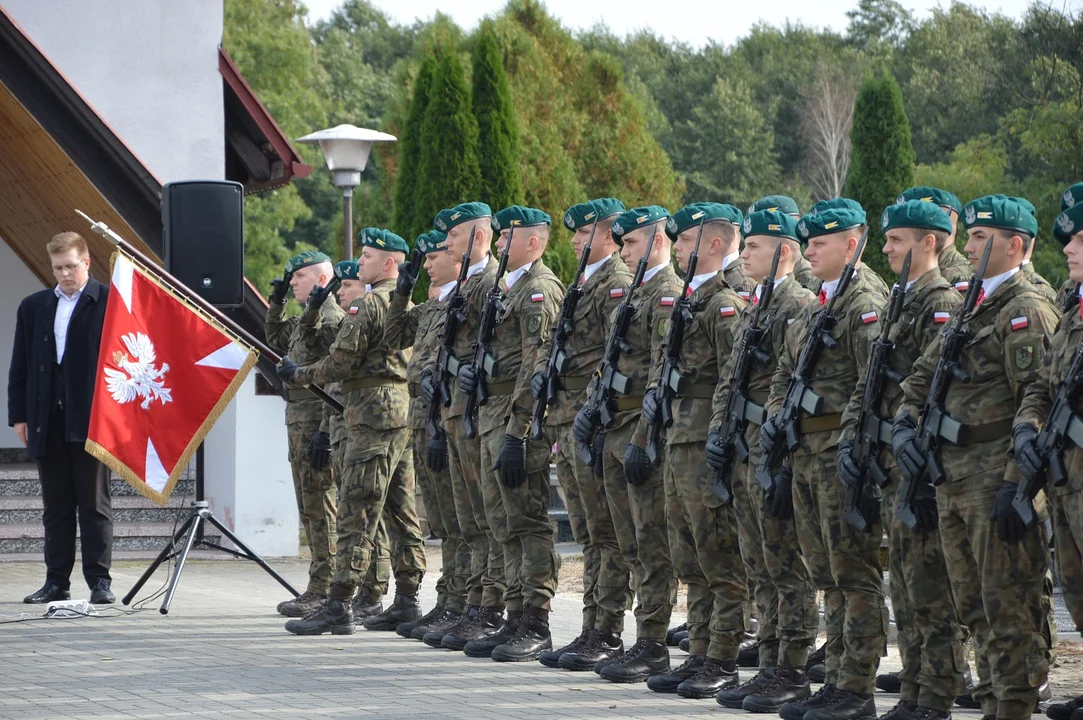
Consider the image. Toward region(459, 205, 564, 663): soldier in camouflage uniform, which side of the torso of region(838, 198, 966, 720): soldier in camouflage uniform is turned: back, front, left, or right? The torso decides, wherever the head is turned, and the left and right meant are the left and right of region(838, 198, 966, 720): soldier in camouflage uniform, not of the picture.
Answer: right

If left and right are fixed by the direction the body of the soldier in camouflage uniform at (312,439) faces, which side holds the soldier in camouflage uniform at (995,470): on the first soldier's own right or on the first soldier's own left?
on the first soldier's own left

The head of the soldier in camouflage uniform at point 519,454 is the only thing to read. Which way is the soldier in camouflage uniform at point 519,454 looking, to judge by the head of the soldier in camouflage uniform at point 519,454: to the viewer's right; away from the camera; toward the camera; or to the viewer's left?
to the viewer's left

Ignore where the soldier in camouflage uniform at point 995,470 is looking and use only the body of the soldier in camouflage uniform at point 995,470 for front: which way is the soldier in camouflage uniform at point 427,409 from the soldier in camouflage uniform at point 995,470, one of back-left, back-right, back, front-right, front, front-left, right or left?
right

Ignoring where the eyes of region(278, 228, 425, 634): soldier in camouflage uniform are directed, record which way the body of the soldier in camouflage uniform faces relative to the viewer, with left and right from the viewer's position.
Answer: facing to the left of the viewer

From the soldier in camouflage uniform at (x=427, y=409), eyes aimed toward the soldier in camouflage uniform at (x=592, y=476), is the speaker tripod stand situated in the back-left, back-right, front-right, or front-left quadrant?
back-right

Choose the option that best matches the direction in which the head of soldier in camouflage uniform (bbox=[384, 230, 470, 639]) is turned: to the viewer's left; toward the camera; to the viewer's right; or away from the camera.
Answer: to the viewer's left

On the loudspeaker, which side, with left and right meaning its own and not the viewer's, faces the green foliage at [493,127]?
back

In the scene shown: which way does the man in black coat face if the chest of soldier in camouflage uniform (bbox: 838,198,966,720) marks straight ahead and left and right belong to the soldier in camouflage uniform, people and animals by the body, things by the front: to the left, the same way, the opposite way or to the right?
to the left

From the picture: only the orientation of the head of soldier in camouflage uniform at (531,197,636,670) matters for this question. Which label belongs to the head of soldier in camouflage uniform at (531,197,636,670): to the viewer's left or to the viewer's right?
to the viewer's left

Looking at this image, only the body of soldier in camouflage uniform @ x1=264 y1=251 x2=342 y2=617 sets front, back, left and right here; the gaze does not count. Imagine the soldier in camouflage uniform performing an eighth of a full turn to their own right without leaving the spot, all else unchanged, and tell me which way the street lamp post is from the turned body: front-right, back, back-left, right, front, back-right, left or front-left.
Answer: right
